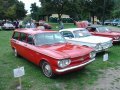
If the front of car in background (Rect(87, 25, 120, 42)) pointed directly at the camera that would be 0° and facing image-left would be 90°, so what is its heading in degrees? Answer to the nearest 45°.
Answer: approximately 315°

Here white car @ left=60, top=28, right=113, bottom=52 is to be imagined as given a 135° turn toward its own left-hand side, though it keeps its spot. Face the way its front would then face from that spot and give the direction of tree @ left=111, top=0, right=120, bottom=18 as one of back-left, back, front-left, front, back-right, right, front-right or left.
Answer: front

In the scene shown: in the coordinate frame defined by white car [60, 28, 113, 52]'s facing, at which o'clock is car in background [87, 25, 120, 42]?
The car in background is roughly at 8 o'clock from the white car.

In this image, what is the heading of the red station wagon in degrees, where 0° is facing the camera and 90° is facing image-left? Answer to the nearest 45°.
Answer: approximately 315°

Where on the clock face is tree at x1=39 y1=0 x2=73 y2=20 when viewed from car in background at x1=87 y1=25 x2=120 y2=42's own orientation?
The tree is roughly at 7 o'clock from the car in background.

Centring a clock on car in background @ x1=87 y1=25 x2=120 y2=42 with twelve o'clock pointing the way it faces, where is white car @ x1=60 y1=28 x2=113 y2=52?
The white car is roughly at 2 o'clock from the car in background.

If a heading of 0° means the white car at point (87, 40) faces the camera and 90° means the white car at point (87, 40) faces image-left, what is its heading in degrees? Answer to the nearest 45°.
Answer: approximately 315°

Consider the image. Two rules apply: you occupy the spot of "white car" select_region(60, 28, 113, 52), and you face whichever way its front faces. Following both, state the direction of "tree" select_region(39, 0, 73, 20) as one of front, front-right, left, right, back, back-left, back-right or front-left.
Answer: back-left

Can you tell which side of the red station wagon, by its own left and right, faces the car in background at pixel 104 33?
left

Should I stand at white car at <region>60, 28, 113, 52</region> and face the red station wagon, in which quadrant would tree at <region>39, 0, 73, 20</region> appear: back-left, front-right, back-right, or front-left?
back-right

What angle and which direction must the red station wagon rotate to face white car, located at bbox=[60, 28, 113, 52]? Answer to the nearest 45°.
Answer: approximately 90° to its left

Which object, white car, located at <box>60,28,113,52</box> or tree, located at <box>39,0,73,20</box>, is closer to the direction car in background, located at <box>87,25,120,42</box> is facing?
the white car

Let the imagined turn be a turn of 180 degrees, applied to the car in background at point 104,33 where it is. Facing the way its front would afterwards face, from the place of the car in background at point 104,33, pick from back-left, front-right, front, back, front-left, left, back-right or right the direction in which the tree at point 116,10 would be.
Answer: front-right
